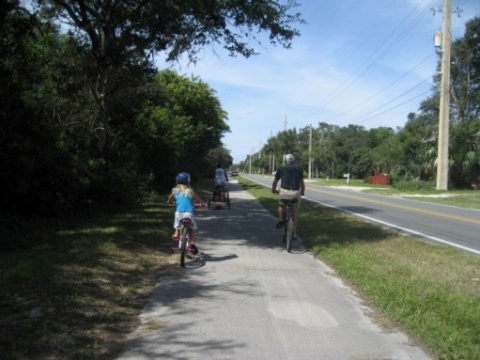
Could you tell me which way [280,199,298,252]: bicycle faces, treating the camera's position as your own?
facing away from the viewer

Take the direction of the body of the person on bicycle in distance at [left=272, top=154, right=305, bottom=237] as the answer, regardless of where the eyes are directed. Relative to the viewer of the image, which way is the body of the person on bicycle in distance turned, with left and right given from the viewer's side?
facing away from the viewer

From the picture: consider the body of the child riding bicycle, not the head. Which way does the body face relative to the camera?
away from the camera

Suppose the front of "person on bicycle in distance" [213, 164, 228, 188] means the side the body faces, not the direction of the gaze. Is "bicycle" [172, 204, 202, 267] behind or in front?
behind

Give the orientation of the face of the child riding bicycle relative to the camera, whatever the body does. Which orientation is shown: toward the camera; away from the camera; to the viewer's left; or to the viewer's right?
away from the camera

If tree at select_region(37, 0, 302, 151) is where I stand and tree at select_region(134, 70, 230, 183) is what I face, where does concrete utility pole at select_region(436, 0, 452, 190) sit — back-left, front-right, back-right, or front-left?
front-right

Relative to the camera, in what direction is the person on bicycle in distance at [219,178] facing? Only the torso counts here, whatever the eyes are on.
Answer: away from the camera

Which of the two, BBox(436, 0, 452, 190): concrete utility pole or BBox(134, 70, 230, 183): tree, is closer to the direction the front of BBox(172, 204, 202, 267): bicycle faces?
the tree

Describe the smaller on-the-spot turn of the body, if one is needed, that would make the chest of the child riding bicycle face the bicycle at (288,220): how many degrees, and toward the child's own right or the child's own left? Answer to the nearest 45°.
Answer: approximately 45° to the child's own right

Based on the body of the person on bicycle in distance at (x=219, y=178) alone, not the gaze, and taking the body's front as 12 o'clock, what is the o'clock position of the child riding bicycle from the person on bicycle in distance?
The child riding bicycle is roughly at 6 o'clock from the person on bicycle in distance.

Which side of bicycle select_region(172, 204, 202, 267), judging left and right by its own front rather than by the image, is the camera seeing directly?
back
